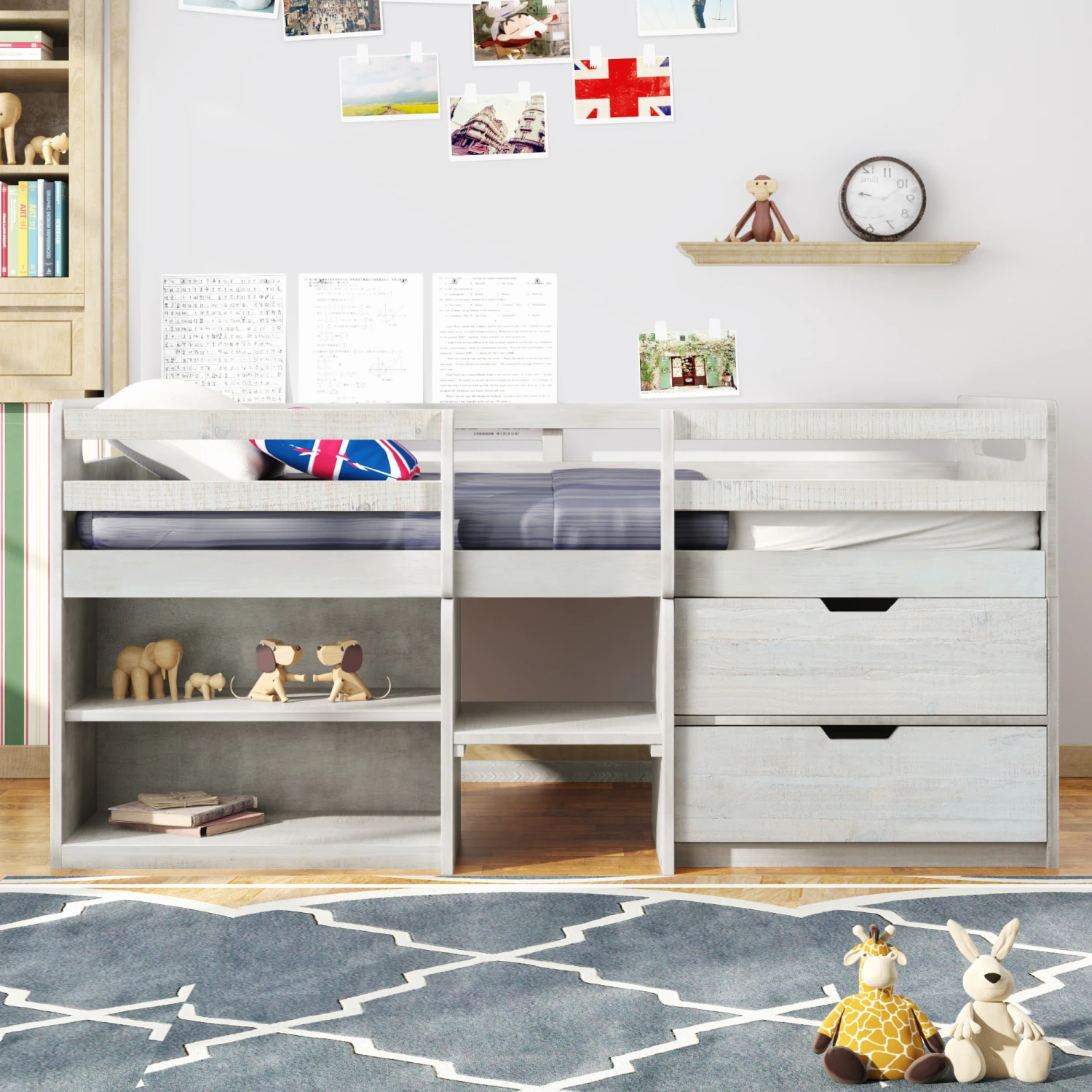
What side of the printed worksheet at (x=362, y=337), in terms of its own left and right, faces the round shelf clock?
left

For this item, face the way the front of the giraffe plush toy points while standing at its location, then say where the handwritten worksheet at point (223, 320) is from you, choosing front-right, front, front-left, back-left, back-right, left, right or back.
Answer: back-right

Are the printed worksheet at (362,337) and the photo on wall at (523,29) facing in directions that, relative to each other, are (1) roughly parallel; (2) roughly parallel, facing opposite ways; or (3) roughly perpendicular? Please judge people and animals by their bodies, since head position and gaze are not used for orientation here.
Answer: roughly parallel

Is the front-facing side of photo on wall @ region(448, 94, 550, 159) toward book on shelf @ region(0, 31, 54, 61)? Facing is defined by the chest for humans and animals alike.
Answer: no

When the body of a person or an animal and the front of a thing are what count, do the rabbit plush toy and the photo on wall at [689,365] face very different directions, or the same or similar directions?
same or similar directions

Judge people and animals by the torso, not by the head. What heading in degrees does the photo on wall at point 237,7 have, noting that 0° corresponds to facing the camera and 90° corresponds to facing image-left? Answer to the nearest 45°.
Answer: approximately 0°

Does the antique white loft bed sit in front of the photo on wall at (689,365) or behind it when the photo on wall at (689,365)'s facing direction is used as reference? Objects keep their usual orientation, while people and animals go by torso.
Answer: in front

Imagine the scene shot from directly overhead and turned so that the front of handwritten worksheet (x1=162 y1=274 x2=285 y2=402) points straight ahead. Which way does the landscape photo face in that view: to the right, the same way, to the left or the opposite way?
the same way

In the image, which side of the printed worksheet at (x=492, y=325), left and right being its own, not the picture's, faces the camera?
front

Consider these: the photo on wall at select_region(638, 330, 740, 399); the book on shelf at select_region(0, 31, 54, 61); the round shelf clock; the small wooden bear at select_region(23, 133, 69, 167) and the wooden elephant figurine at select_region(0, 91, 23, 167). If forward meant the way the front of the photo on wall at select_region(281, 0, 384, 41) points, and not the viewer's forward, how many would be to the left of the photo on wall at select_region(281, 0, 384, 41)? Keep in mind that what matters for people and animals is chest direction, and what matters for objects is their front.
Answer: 2

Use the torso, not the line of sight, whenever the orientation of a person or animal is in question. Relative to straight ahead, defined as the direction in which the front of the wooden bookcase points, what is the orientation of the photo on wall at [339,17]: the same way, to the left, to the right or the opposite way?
the same way

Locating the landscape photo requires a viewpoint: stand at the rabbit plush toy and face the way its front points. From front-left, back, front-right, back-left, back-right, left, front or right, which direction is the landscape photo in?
back-right

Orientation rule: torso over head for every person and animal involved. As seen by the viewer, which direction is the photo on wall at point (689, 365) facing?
toward the camera

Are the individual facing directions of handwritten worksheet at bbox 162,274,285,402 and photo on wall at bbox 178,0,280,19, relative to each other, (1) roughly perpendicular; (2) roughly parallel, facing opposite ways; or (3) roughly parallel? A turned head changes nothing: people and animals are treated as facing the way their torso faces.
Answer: roughly parallel
